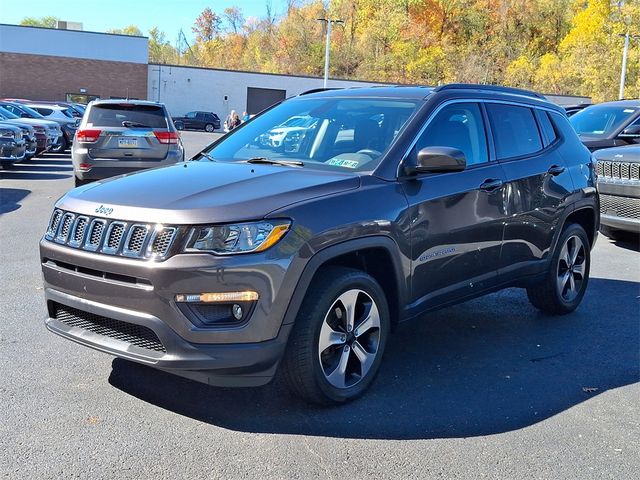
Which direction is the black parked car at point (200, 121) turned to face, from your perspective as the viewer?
facing to the left of the viewer

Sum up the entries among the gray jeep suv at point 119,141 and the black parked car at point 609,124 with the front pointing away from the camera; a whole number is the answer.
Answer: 1

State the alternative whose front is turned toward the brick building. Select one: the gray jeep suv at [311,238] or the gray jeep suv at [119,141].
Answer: the gray jeep suv at [119,141]

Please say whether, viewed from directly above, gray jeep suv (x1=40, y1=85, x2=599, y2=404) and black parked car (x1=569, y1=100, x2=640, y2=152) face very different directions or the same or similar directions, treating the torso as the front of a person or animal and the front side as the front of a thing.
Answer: same or similar directions

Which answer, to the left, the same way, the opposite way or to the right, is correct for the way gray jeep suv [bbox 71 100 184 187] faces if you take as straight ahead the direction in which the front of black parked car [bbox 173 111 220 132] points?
to the right

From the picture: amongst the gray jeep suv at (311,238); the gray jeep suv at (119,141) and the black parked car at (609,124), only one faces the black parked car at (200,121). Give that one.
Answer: the gray jeep suv at (119,141)

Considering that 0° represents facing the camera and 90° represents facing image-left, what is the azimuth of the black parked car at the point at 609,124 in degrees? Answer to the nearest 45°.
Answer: approximately 45°

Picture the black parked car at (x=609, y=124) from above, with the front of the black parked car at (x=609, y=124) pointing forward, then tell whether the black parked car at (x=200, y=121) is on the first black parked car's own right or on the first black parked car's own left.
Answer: on the first black parked car's own right

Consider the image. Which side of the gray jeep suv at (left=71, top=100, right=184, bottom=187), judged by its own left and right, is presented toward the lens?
back

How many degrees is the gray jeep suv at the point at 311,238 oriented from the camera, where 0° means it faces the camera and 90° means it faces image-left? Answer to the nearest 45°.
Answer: approximately 45°

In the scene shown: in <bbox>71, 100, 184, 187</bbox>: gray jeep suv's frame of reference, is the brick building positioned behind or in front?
in front

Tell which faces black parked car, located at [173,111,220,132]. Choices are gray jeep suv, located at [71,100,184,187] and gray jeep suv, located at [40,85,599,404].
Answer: gray jeep suv, located at [71,100,184,187]

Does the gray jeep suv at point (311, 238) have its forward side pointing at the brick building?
no

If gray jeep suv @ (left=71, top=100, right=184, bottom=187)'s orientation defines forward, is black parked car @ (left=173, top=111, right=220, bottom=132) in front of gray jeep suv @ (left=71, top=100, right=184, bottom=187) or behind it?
in front

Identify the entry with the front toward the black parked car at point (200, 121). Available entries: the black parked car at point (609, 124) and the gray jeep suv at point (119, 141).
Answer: the gray jeep suv
